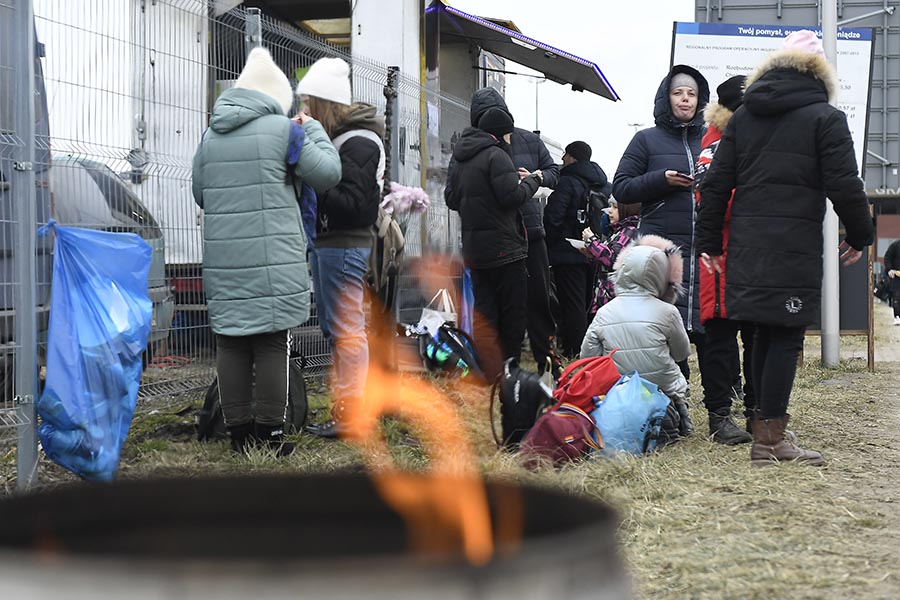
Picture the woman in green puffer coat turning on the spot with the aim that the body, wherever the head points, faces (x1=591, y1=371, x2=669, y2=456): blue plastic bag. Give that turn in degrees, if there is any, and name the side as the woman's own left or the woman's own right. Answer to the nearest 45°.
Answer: approximately 45° to the woman's own right

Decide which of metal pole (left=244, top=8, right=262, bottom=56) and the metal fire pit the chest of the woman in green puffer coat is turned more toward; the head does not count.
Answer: the metal pole

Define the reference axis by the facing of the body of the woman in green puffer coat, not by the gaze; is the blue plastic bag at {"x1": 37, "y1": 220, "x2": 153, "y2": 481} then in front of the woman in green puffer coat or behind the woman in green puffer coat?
behind

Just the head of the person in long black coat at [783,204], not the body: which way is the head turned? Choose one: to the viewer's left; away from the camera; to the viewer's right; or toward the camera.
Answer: away from the camera

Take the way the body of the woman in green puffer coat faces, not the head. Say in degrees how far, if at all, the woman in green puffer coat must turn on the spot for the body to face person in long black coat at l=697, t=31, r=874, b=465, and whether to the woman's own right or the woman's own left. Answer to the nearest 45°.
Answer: approximately 45° to the woman's own right

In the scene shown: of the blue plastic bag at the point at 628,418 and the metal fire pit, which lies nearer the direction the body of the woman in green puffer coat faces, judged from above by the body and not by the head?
the blue plastic bag

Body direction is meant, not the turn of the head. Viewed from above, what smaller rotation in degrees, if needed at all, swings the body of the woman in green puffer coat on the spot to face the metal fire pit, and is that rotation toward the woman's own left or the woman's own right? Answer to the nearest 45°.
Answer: approximately 135° to the woman's own right

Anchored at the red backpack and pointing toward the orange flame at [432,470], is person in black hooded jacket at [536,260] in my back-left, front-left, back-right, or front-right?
back-right

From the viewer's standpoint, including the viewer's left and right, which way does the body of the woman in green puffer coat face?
facing away from the viewer and to the right of the viewer
